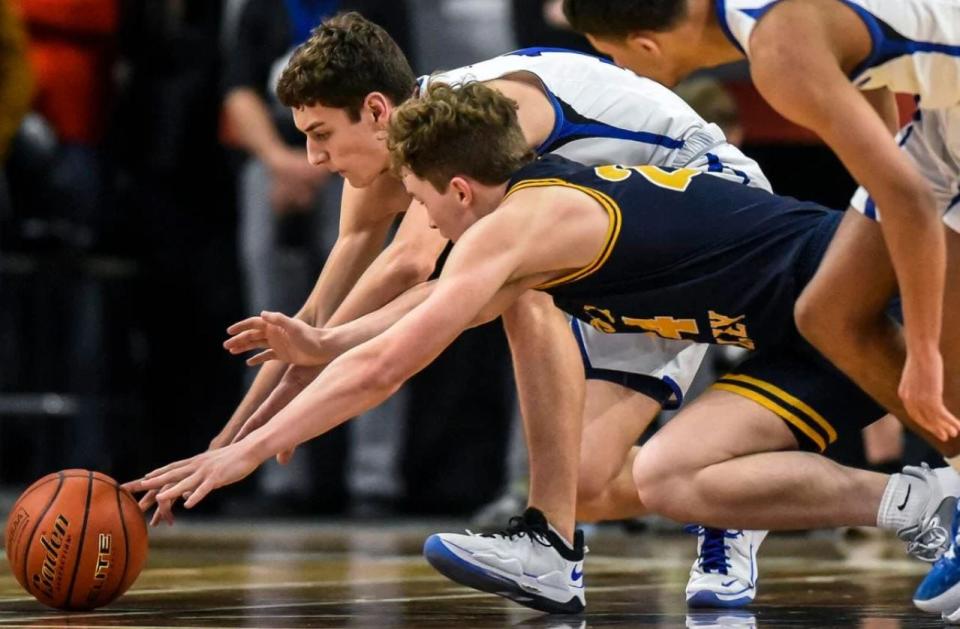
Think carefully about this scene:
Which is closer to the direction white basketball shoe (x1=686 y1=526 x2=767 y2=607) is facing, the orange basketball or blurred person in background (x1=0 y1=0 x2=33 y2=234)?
the orange basketball

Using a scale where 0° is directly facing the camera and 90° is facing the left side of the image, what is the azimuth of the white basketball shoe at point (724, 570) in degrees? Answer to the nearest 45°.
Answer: approximately 45°

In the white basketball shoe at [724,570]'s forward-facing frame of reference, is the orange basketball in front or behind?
in front

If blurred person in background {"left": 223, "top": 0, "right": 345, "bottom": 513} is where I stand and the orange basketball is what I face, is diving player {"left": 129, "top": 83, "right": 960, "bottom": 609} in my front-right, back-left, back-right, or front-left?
front-left

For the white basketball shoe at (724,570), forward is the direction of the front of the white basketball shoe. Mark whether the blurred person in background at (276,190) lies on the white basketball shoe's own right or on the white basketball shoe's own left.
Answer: on the white basketball shoe's own right
